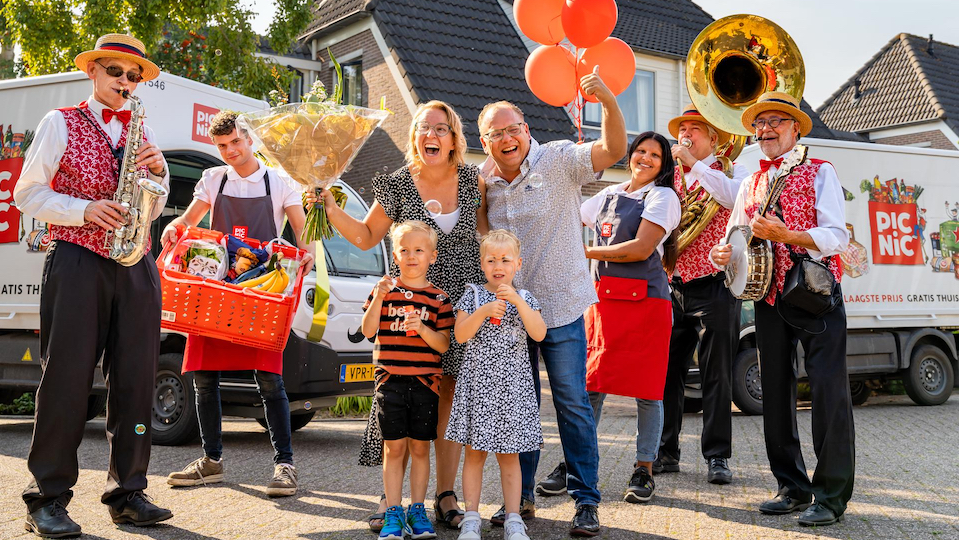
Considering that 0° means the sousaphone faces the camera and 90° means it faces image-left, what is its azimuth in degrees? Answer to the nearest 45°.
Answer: approximately 0°

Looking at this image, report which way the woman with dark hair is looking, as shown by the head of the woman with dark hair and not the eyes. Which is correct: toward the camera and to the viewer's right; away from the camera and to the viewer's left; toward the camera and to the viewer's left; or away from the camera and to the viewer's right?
toward the camera and to the viewer's left

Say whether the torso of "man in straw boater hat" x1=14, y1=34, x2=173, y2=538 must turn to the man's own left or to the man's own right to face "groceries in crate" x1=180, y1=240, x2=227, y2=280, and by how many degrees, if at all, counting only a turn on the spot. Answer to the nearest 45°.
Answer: approximately 90° to the man's own left

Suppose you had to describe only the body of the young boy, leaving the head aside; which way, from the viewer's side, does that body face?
toward the camera

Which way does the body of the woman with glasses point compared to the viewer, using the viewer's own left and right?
facing the viewer

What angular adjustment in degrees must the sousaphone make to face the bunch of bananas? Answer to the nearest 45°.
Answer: approximately 45° to its right

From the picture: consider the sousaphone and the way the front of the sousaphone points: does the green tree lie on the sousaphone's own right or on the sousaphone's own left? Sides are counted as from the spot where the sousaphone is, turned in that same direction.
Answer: on the sousaphone's own right

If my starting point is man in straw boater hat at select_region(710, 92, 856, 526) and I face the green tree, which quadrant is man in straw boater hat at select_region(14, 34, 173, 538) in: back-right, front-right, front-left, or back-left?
front-left

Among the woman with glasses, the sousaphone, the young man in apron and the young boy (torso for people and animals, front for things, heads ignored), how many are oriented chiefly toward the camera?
4

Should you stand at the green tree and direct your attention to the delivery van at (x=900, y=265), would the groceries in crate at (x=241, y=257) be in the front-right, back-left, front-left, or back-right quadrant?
front-right

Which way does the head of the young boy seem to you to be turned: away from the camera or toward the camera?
toward the camera

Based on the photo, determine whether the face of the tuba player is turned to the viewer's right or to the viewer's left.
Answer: to the viewer's left

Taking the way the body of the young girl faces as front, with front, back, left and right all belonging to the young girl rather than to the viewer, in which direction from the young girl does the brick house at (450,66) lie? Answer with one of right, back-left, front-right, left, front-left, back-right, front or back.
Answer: back

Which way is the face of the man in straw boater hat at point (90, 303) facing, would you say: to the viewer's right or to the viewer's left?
to the viewer's right
